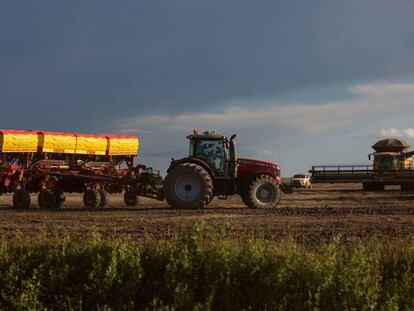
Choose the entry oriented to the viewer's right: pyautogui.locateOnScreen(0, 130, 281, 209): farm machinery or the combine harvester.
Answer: the farm machinery

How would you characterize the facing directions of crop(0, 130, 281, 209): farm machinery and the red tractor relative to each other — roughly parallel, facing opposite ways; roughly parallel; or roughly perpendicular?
roughly parallel

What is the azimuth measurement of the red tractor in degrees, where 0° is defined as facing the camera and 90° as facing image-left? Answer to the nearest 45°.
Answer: approximately 270°

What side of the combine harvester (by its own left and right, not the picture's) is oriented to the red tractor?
front

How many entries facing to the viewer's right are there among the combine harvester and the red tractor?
1

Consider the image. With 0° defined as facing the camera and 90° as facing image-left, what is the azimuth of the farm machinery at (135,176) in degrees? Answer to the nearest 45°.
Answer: approximately 270°

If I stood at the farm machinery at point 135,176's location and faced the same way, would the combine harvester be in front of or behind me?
in front

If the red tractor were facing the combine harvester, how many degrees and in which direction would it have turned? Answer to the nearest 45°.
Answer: approximately 45° to its left
